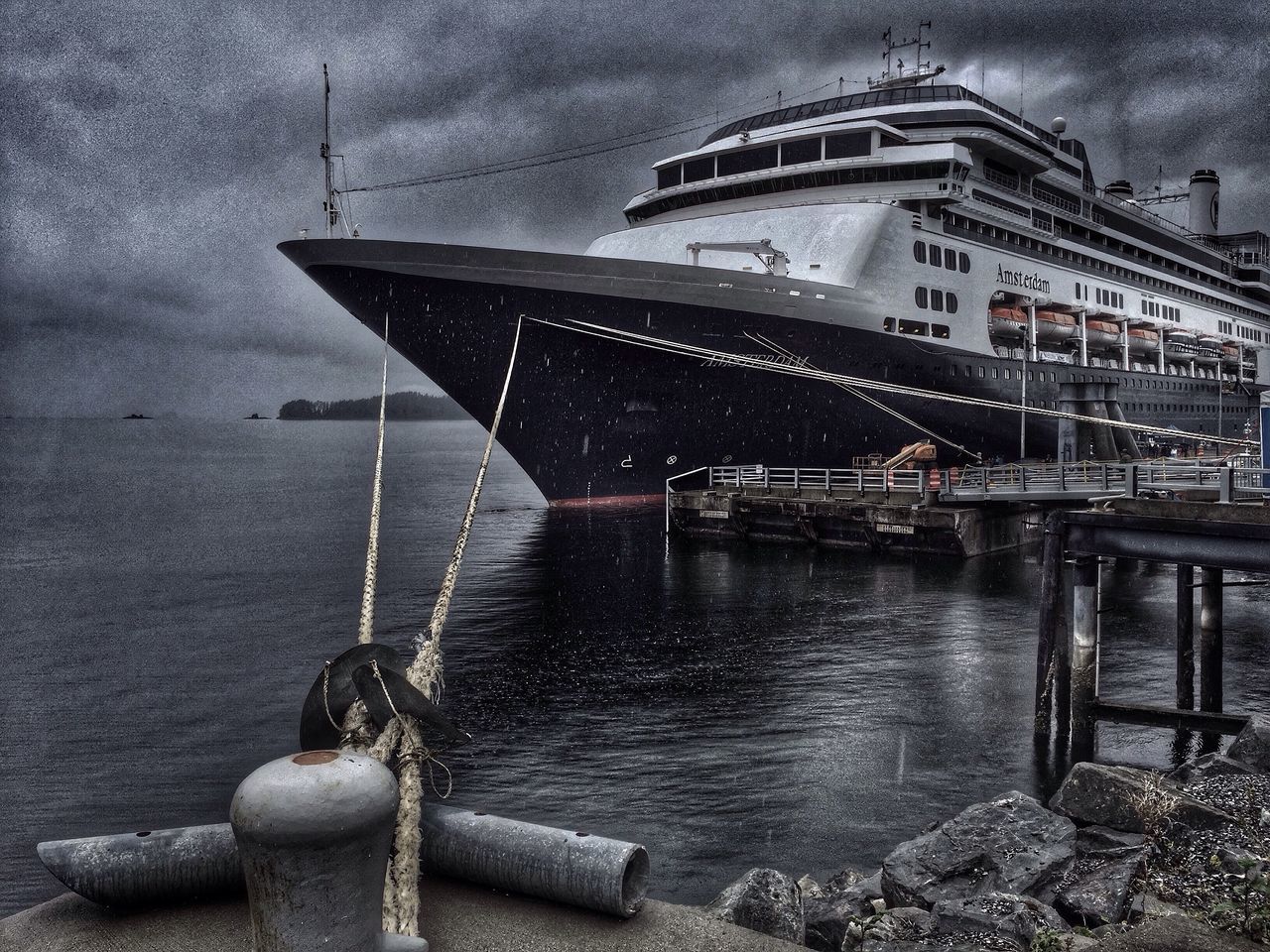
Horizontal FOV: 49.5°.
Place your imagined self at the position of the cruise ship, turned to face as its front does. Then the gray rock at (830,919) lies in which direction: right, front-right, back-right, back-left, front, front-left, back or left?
front-left

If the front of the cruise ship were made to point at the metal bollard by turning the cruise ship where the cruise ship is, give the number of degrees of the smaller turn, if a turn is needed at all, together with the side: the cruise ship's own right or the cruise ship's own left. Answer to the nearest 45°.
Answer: approximately 45° to the cruise ship's own left

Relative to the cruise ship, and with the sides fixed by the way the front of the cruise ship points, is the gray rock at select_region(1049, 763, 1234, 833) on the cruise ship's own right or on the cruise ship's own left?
on the cruise ship's own left

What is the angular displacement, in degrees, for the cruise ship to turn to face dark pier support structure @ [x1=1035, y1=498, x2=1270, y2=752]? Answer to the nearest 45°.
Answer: approximately 45° to its left

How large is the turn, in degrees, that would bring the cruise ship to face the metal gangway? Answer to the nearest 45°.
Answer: approximately 90° to its left

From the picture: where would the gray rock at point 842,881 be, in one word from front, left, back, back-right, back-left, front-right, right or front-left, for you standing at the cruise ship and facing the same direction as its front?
front-left

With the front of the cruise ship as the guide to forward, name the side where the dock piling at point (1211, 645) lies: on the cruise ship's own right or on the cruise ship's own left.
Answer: on the cruise ship's own left

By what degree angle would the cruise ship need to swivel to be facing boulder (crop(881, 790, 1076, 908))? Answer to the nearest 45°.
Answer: approximately 45° to its left
